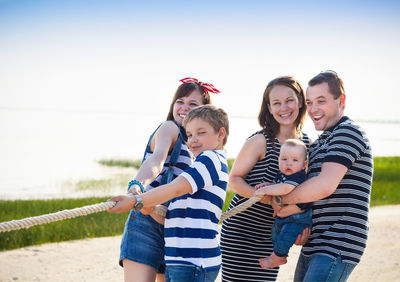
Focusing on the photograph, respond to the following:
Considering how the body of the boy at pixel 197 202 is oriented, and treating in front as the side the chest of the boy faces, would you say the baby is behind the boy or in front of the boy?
behind

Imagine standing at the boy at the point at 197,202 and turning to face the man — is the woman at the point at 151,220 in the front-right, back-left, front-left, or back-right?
back-left

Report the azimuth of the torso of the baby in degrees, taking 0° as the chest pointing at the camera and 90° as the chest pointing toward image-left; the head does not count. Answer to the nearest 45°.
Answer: approximately 45°
